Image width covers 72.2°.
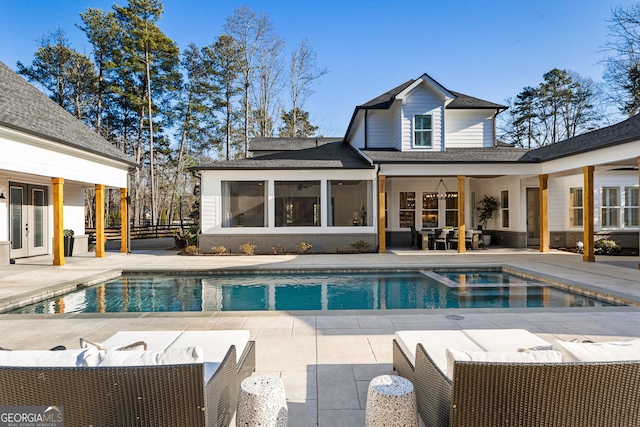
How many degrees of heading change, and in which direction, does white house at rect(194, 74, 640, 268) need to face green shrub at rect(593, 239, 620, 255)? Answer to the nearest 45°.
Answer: approximately 90° to its left

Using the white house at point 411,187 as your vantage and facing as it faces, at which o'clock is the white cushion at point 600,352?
The white cushion is roughly at 12 o'clock from the white house.

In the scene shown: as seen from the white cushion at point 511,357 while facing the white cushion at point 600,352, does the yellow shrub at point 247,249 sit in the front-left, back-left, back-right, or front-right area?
back-left

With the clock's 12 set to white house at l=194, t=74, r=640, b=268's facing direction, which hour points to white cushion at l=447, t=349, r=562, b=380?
The white cushion is roughly at 12 o'clock from the white house.

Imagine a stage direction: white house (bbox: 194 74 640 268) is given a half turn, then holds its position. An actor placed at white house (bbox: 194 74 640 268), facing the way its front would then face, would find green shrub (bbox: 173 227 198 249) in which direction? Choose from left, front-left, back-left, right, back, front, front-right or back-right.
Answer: left

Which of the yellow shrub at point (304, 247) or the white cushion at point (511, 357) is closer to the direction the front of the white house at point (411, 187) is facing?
the white cushion

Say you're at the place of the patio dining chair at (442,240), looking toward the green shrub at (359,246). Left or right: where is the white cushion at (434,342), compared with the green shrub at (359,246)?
left

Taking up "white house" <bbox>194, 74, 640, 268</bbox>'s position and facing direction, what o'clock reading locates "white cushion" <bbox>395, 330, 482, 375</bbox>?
The white cushion is roughly at 12 o'clock from the white house.

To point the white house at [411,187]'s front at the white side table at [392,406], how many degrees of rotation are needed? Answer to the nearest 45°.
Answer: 0° — it already faces it

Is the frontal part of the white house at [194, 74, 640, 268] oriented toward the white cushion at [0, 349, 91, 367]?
yes

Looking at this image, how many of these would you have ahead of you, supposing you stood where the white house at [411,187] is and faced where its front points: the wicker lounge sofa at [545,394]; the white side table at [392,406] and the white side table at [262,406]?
3

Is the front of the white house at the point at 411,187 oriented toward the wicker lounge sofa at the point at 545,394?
yes

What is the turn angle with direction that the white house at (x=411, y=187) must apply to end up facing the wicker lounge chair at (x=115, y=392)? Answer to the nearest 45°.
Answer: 0° — it already faces it

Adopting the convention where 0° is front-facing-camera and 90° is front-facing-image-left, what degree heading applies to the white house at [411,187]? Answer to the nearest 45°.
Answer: approximately 0°

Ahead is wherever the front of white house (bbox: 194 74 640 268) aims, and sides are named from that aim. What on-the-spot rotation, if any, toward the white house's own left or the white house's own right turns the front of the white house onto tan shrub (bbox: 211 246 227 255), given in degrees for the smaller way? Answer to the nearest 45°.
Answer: approximately 90° to the white house's own right
